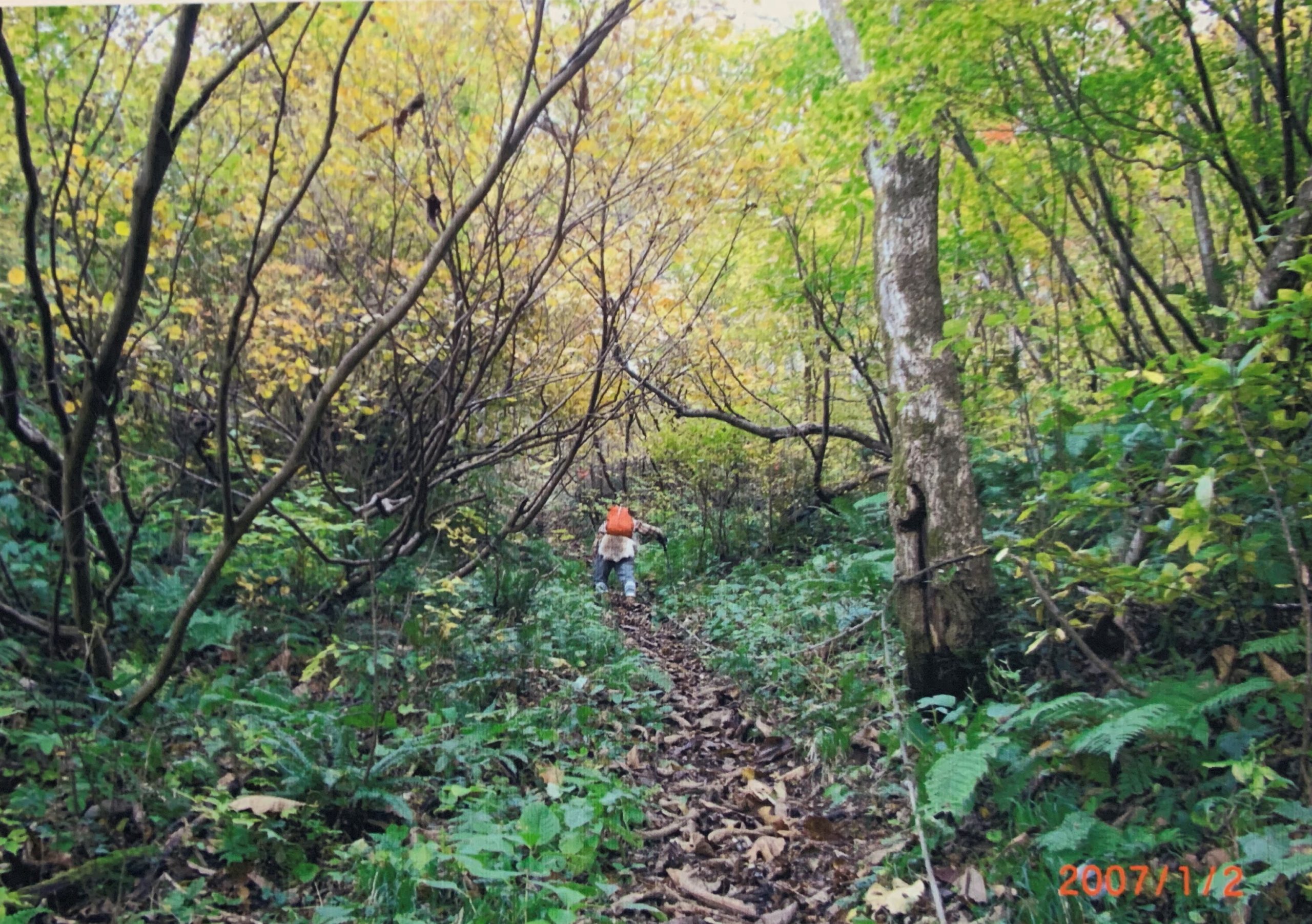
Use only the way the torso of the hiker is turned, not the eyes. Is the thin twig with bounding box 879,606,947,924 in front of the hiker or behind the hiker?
behind

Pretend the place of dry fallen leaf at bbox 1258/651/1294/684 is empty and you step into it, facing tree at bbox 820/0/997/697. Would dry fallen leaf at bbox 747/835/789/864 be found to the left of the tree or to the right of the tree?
left

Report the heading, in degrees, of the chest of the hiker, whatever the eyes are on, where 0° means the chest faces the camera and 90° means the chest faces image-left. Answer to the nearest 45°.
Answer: approximately 180°

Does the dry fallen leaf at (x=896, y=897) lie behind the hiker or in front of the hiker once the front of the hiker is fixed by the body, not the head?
behind

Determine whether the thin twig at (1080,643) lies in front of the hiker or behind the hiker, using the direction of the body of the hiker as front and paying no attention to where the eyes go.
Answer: behind

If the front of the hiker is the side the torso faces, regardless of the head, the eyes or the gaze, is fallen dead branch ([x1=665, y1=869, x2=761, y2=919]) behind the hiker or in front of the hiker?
behind

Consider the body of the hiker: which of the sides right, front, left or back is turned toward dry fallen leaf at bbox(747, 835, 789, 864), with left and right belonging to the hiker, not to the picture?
back

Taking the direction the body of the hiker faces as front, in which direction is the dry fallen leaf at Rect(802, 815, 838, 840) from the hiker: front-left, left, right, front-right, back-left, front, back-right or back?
back

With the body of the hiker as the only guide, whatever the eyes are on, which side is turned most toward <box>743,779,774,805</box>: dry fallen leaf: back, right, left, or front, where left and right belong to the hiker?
back
